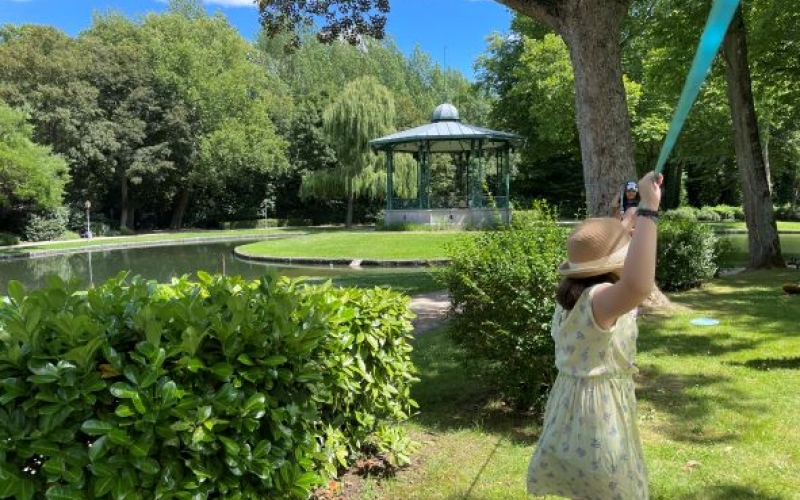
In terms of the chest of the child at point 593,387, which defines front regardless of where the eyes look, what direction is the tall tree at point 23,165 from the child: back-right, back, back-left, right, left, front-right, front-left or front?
left

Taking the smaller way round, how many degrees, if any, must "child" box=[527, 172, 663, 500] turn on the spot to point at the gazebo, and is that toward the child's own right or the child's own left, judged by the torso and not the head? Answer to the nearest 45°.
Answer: approximately 45° to the child's own left

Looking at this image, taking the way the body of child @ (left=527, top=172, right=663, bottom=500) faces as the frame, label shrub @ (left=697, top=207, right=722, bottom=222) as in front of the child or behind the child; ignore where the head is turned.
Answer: in front

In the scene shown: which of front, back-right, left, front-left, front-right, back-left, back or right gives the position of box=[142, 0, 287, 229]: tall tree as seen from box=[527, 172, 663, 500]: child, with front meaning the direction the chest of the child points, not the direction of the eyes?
left

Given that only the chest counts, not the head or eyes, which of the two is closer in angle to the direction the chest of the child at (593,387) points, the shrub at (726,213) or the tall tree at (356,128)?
the shrub

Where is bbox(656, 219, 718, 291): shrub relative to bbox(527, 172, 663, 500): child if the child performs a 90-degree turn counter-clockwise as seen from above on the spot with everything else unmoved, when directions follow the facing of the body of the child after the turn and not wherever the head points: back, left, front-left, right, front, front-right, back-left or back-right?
front-right

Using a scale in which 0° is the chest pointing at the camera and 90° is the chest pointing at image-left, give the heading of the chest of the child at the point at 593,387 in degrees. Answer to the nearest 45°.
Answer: approximately 225°

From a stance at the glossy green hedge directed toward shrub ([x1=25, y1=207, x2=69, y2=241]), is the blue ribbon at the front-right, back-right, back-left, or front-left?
back-right

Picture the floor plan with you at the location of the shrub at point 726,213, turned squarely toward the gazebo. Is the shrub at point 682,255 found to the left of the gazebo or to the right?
left

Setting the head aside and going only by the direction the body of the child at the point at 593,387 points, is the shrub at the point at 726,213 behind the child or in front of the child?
in front

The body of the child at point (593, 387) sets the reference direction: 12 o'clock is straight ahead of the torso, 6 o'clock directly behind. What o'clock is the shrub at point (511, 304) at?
The shrub is roughly at 10 o'clock from the child.

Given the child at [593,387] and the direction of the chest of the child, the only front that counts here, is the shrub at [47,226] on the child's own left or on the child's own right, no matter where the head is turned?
on the child's own left
